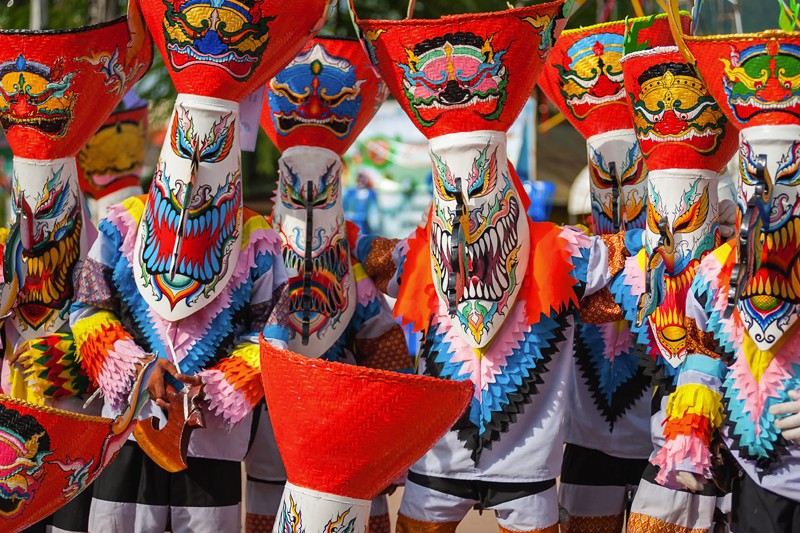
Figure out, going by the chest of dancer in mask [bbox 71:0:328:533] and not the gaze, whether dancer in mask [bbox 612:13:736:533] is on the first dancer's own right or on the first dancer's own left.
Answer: on the first dancer's own left

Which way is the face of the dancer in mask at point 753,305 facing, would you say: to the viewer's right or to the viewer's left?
to the viewer's left

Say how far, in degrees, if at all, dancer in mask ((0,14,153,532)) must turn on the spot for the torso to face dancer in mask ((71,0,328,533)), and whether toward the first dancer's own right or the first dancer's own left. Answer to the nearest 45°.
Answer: approximately 90° to the first dancer's own left

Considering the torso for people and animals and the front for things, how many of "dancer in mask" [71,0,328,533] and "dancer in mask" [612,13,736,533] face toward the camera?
2

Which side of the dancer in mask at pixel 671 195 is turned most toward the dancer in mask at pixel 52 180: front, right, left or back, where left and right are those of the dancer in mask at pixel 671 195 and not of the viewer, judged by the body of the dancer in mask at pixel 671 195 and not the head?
right

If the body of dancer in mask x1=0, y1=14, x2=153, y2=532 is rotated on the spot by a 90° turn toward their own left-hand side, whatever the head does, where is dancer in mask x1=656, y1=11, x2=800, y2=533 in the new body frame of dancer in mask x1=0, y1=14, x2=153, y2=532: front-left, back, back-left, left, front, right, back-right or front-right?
front

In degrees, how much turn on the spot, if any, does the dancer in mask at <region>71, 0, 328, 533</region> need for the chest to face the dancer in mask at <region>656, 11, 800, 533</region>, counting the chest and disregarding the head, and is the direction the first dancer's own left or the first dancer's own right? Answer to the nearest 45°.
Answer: approximately 45° to the first dancer's own left

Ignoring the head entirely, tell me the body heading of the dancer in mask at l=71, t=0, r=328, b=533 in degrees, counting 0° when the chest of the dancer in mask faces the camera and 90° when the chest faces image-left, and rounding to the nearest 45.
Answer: approximately 0°

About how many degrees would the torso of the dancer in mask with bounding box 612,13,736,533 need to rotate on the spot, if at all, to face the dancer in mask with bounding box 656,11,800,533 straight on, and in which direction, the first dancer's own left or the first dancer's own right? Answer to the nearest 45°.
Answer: approximately 45° to the first dancer's own left

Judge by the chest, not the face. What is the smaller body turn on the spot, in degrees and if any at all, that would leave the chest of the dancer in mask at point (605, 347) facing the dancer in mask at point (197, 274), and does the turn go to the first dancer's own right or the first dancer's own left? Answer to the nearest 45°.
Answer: approximately 45° to the first dancer's own right
